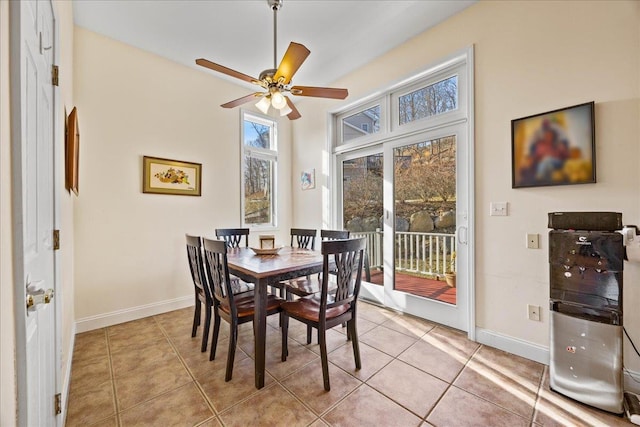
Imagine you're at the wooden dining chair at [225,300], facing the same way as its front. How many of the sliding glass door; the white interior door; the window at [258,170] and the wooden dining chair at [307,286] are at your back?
1

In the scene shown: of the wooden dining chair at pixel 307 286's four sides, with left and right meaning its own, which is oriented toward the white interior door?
front

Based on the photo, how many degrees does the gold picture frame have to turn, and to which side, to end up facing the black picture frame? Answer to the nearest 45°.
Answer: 0° — it already faces it

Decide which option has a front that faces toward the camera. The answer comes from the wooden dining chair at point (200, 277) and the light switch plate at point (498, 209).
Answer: the light switch plate

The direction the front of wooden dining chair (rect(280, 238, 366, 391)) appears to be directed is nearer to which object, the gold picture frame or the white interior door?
the gold picture frame

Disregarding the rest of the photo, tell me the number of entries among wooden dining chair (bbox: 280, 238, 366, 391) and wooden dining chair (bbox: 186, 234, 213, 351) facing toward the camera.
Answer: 0

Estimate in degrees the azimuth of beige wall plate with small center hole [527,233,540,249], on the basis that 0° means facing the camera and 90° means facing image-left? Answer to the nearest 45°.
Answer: approximately 0°

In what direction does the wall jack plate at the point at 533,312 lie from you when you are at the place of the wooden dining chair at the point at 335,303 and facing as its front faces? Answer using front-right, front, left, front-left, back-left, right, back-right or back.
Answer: back-right

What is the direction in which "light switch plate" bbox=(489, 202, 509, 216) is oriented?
toward the camera
